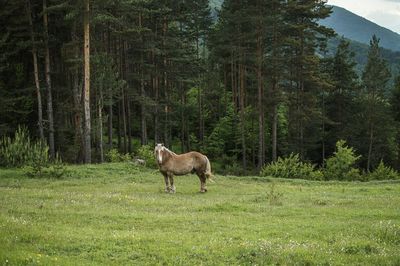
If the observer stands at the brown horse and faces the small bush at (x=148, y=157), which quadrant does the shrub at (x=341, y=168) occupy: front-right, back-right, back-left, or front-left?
front-right

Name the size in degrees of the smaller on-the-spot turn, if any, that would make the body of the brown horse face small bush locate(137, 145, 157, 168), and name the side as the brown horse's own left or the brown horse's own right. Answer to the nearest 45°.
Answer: approximately 90° to the brown horse's own right

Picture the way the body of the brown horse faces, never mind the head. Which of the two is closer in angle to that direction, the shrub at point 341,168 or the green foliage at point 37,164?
the green foliage

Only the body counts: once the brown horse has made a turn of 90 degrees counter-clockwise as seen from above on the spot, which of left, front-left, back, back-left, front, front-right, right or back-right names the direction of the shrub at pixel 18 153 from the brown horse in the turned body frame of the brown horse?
back-right

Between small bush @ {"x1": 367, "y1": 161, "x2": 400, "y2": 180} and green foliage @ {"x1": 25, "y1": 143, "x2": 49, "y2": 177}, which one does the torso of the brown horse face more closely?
the green foliage

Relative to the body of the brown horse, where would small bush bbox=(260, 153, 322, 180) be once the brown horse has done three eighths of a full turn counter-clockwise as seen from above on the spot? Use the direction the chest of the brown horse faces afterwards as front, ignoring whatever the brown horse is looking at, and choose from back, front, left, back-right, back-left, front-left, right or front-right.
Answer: left

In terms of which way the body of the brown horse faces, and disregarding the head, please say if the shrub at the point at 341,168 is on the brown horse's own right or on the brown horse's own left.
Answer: on the brown horse's own right

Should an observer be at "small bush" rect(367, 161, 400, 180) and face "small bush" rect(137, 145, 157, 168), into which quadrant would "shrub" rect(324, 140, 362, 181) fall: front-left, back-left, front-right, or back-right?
front-left

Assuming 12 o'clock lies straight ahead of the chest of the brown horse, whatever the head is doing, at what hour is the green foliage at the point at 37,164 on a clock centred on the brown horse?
The green foliage is roughly at 1 o'clock from the brown horse.

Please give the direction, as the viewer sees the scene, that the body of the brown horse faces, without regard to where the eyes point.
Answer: to the viewer's left
